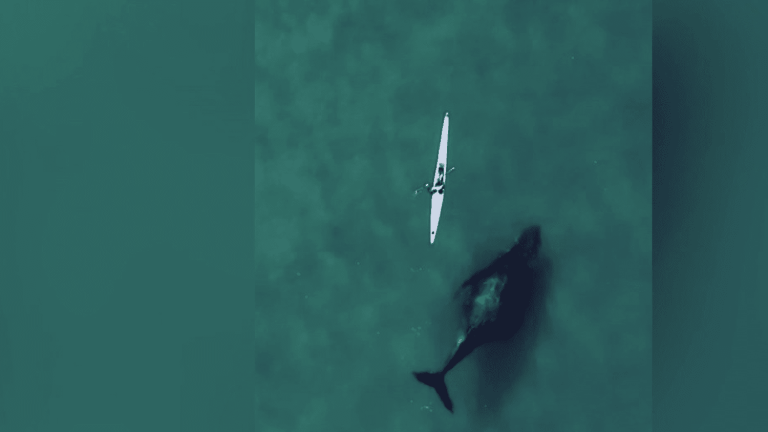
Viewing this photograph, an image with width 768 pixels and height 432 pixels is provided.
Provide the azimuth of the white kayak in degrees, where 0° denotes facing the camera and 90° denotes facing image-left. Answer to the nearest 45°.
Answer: approximately 180°
